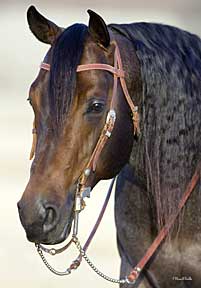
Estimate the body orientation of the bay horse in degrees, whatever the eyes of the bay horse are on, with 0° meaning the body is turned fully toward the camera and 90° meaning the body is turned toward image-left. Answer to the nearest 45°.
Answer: approximately 45°
